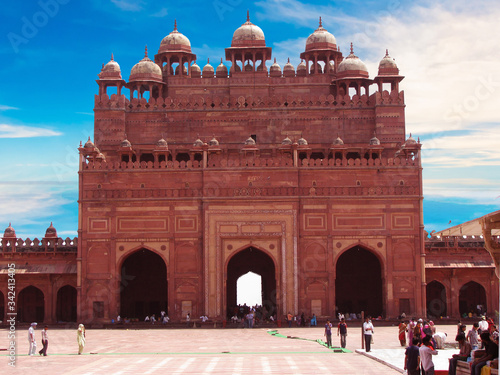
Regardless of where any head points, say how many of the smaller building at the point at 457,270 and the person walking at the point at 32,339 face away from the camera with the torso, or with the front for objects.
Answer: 0

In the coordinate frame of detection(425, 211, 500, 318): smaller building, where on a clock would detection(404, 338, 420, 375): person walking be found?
The person walking is roughly at 12 o'clock from the smaller building.

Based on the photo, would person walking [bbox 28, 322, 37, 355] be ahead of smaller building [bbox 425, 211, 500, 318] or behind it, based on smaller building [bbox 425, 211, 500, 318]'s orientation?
ahead

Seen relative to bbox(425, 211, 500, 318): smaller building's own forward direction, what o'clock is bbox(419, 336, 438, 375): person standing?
The person standing is roughly at 12 o'clock from the smaller building.

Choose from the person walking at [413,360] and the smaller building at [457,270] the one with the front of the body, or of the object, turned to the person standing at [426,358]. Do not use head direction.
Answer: the smaller building
